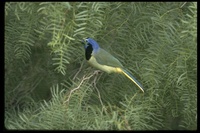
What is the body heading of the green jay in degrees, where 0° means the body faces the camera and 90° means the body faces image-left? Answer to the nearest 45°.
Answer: approximately 90°
